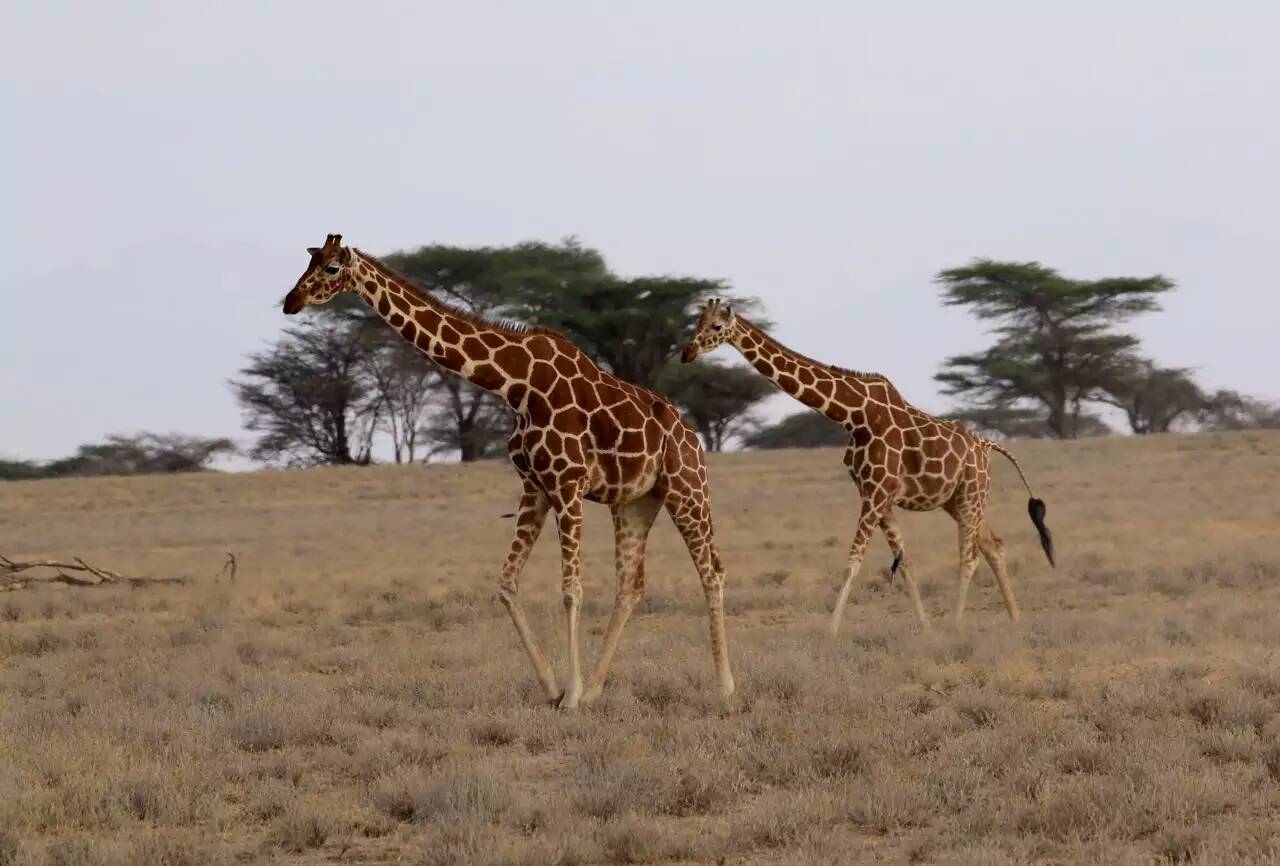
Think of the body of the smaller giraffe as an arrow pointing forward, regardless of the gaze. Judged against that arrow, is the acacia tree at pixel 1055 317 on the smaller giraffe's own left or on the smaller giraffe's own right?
on the smaller giraffe's own right

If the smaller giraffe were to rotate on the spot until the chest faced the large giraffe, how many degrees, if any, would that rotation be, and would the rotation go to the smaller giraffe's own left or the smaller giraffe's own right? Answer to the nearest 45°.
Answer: approximately 45° to the smaller giraffe's own left

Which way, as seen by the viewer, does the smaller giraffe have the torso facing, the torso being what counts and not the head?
to the viewer's left

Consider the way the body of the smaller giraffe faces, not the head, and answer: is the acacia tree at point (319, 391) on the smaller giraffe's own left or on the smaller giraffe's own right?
on the smaller giraffe's own right

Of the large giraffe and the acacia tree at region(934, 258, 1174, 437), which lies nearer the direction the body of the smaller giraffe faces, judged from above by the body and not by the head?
the large giraffe
